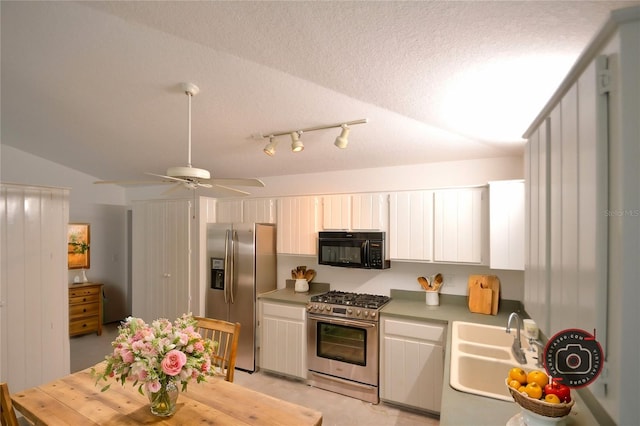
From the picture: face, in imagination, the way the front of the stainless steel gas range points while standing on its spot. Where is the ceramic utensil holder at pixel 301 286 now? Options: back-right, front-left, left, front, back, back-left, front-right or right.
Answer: right

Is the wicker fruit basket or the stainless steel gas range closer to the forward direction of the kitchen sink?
the stainless steel gas range

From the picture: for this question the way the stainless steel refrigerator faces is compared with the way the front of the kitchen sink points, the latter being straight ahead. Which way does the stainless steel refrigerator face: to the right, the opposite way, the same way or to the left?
to the left

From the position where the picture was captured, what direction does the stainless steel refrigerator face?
facing the viewer and to the left of the viewer

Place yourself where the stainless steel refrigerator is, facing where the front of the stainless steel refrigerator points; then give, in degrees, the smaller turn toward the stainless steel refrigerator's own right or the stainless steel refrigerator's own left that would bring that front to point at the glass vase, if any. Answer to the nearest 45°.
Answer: approximately 45° to the stainless steel refrigerator's own left

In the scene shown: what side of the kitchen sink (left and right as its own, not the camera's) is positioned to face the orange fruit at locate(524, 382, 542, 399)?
left

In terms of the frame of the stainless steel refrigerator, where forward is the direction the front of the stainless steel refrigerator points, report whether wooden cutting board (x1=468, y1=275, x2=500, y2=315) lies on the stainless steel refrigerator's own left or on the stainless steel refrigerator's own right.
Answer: on the stainless steel refrigerator's own left

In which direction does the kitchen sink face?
to the viewer's left

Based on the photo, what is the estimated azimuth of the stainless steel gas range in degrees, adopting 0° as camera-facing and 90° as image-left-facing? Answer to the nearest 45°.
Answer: approximately 45°

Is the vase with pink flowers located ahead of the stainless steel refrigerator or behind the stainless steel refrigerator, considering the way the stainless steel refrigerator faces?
ahead

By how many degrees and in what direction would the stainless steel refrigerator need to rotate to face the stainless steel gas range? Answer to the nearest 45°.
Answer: approximately 90° to its left

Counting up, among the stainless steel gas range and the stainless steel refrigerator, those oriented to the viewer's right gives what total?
0

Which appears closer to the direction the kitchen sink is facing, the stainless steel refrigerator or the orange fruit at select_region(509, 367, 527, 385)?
the stainless steel refrigerator

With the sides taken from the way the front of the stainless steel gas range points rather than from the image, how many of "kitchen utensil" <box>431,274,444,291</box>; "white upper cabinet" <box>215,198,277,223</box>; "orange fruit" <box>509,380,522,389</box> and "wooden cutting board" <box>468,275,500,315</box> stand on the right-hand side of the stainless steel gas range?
1

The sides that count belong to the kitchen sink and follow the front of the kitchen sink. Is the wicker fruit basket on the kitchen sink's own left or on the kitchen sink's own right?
on the kitchen sink's own left
